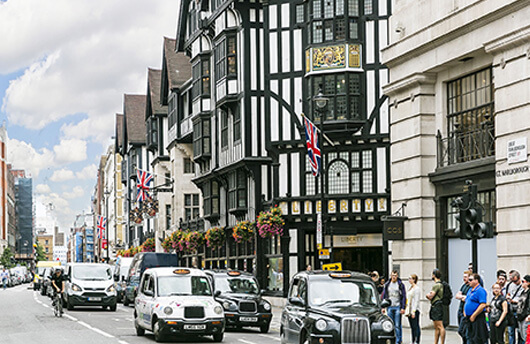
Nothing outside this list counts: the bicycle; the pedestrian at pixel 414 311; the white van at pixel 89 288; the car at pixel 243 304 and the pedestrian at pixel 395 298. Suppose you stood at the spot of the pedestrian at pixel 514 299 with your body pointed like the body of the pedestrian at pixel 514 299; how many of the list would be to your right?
5

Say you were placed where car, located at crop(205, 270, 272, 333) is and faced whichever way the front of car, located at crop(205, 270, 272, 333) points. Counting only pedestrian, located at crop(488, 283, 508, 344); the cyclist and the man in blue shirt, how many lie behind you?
1

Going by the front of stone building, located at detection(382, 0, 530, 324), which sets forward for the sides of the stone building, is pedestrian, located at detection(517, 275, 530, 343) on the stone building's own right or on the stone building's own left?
on the stone building's own left

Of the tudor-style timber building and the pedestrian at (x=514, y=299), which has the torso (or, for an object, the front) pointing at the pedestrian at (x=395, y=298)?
the tudor-style timber building

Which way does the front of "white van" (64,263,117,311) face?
toward the camera

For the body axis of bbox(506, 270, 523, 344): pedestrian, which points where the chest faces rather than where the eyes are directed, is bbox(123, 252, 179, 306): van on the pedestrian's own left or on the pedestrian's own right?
on the pedestrian's own right

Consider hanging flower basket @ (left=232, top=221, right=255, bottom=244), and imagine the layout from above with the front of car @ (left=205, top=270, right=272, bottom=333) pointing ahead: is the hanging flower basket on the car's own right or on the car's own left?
on the car's own left

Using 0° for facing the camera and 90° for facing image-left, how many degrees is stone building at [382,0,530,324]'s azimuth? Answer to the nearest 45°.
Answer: approximately 45°

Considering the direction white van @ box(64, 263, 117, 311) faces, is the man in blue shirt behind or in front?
in front

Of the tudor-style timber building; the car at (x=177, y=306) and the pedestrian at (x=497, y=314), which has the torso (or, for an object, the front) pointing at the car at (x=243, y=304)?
the tudor-style timber building

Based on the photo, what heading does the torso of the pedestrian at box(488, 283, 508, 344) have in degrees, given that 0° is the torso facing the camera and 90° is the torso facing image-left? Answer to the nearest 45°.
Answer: approximately 45°

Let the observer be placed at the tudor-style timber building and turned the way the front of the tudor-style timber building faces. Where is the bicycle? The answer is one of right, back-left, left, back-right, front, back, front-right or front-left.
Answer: front-right

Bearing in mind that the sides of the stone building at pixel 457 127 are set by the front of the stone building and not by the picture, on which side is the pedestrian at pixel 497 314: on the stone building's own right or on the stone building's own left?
on the stone building's own left
